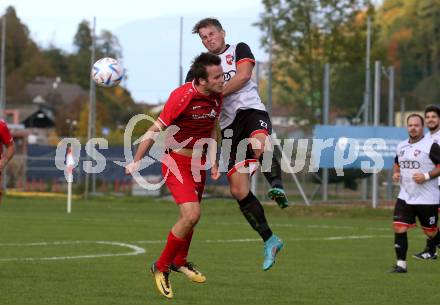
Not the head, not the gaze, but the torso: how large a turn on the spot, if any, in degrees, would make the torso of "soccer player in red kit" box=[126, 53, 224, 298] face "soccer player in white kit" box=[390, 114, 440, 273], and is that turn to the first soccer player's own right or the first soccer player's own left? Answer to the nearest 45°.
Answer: approximately 90° to the first soccer player's own left

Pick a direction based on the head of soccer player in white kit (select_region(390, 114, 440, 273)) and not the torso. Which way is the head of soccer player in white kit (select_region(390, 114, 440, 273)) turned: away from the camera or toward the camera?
toward the camera
